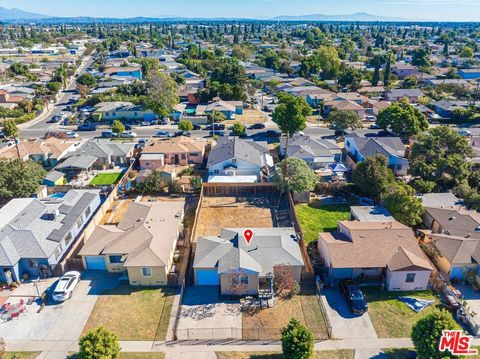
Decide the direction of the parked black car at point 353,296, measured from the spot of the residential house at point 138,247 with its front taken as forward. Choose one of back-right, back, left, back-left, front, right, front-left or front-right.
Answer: front-left

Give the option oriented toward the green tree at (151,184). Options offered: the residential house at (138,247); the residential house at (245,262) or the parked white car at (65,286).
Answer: the parked white car

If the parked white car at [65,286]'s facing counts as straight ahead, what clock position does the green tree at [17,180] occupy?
The green tree is roughly at 10 o'clock from the parked white car.

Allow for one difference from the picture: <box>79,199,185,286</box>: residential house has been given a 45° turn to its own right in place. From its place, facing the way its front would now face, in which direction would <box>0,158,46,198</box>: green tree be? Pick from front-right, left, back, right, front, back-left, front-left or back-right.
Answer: right

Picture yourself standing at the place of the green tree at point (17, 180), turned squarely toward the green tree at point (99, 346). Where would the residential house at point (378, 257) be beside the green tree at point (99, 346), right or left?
left

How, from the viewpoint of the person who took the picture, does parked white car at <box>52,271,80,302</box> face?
facing away from the viewer and to the right of the viewer

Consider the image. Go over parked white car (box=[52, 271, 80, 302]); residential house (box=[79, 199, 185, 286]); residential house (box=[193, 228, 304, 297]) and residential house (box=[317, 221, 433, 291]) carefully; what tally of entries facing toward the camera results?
3

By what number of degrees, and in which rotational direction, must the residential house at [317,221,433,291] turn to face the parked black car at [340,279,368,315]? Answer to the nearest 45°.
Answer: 0° — it already faces it

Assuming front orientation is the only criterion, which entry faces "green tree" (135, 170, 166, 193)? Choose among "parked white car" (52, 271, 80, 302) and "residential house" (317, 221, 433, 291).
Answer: the parked white car

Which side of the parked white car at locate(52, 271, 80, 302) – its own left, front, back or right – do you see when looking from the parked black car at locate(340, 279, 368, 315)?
right

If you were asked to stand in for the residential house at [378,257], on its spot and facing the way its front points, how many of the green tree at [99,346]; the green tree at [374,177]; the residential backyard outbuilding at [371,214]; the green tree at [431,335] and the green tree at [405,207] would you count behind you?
3

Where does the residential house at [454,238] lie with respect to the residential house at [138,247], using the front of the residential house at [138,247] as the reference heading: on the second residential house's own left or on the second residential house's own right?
on the second residential house's own left

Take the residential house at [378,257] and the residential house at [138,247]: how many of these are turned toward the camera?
2

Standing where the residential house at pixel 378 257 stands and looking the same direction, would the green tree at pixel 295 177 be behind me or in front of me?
behind

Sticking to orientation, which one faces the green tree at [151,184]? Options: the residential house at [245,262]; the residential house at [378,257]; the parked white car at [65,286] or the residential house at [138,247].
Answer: the parked white car

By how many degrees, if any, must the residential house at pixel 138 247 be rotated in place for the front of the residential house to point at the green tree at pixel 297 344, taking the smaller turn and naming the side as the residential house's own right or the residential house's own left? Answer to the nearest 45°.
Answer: approximately 45° to the residential house's own left
